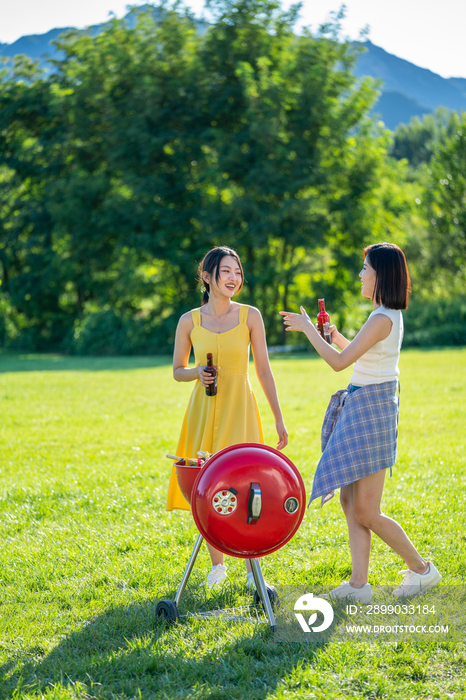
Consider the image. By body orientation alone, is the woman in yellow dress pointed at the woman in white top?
no

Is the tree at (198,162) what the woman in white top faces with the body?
no

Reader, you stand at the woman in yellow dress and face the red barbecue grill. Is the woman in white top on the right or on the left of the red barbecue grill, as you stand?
left

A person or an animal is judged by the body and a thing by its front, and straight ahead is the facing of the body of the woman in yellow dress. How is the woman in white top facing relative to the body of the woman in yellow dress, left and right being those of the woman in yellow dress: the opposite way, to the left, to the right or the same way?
to the right

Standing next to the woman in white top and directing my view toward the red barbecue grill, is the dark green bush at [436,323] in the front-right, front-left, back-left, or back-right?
back-right

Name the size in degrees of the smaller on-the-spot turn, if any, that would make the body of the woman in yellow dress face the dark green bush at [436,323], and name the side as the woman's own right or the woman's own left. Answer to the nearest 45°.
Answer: approximately 180°

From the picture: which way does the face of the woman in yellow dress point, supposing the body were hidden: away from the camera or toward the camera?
toward the camera

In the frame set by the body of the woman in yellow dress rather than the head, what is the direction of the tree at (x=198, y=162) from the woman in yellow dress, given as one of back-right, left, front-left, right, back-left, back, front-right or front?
back

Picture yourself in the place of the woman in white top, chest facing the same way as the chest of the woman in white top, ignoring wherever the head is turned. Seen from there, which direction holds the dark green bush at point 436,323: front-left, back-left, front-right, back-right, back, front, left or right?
right

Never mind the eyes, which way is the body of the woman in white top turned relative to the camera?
to the viewer's left

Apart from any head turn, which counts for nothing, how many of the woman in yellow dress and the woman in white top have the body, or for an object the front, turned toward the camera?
1

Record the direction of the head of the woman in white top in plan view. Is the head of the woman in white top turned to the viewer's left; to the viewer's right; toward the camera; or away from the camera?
to the viewer's left

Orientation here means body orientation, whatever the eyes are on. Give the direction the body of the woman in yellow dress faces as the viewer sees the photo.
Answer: toward the camera

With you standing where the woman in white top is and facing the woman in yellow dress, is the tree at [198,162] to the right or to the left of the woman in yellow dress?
right

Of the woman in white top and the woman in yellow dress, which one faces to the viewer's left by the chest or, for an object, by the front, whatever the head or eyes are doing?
the woman in white top

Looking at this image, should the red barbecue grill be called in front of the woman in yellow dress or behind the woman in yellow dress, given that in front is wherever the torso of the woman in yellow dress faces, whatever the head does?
in front

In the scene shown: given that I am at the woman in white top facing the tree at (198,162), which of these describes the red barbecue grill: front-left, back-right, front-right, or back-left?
back-left

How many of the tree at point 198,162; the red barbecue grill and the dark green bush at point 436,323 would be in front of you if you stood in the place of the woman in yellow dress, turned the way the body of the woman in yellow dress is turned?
1
